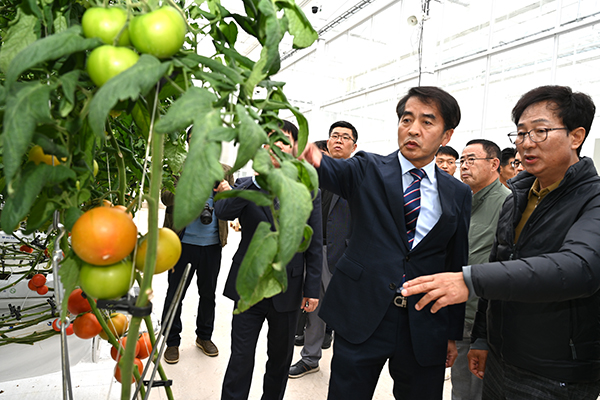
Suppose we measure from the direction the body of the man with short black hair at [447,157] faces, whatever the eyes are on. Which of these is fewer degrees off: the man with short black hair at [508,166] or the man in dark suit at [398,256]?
the man in dark suit

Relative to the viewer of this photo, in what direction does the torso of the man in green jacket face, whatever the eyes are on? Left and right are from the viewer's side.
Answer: facing the viewer and to the left of the viewer

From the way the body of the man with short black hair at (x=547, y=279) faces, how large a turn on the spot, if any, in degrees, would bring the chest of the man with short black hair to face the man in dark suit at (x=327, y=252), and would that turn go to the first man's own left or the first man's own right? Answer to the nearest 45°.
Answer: approximately 90° to the first man's own right

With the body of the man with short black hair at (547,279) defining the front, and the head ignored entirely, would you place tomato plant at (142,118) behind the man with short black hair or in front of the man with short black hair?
in front

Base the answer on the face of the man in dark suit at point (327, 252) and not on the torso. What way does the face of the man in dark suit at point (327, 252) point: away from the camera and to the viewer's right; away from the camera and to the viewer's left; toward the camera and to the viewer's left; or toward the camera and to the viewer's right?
toward the camera and to the viewer's left

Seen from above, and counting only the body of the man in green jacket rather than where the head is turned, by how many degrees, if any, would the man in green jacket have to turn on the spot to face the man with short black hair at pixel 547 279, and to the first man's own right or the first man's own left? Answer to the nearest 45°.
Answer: approximately 45° to the first man's own left

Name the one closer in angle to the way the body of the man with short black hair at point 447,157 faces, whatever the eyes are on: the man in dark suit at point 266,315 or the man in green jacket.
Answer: the man in dark suit

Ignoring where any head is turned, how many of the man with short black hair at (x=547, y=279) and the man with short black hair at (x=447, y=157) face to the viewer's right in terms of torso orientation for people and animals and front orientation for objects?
0

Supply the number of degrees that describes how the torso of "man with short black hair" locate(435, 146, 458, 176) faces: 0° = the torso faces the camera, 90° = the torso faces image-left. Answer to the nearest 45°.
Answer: approximately 45°

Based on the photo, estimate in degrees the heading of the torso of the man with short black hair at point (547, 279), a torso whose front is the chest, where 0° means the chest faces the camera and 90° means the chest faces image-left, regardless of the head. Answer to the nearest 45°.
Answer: approximately 45°
